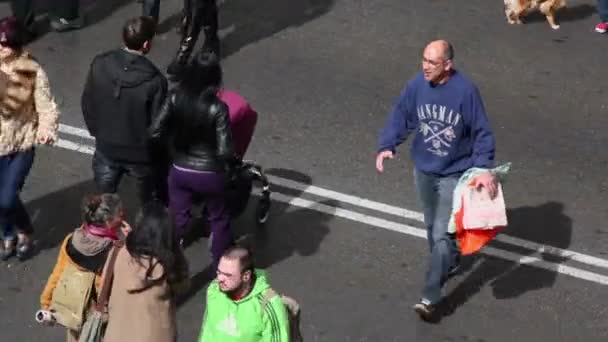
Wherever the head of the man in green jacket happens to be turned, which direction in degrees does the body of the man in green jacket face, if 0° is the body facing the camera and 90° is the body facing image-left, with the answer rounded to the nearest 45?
approximately 45°

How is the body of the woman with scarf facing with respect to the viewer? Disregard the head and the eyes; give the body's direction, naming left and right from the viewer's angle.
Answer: facing away from the viewer and to the right of the viewer

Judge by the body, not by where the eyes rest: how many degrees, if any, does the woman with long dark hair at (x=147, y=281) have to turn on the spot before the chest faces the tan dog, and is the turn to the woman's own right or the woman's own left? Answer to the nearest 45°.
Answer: approximately 45° to the woman's own right

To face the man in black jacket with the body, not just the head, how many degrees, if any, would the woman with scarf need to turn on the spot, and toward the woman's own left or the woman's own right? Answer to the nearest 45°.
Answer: approximately 45° to the woman's own left

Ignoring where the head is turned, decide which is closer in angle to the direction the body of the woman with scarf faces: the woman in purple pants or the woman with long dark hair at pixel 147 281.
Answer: the woman in purple pants

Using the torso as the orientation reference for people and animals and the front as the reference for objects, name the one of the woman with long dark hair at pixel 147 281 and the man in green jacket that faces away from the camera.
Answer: the woman with long dark hair

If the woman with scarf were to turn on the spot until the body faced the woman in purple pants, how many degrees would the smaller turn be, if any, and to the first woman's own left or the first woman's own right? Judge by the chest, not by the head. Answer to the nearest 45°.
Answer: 0° — they already face them

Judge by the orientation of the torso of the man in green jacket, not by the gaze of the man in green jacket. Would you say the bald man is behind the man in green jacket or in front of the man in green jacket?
behind

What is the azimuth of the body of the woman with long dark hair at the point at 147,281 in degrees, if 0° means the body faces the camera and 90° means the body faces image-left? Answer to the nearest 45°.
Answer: approximately 180°

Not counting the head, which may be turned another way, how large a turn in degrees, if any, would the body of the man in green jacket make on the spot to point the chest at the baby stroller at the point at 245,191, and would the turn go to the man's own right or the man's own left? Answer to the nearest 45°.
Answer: approximately 135° to the man's own right

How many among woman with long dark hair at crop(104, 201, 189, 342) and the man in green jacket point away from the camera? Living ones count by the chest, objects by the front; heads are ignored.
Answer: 1
